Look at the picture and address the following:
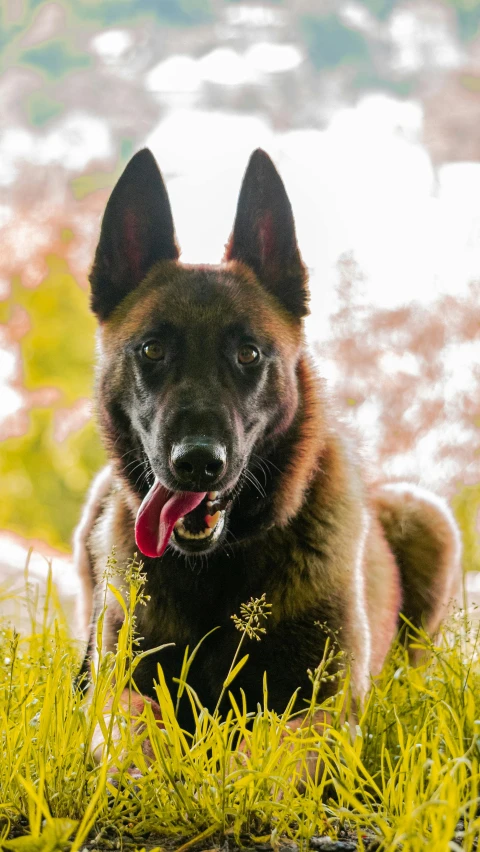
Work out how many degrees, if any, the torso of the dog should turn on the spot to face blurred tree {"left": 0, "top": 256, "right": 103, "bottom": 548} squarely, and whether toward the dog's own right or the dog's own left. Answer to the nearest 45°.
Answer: approximately 180°

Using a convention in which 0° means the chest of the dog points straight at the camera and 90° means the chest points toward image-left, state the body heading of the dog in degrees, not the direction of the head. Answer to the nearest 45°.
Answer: approximately 0°
